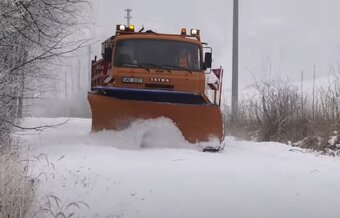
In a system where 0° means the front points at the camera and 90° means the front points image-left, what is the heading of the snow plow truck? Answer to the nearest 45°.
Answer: approximately 0°
